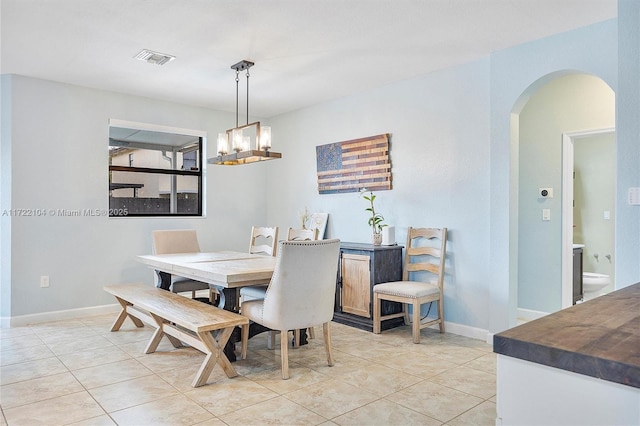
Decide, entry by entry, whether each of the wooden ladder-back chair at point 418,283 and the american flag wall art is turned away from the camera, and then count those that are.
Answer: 0

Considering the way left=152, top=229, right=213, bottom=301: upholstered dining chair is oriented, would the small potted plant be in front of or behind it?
in front

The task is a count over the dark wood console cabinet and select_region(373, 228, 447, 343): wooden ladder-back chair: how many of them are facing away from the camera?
0

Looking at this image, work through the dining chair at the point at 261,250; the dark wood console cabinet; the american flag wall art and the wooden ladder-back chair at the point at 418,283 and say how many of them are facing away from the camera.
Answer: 0

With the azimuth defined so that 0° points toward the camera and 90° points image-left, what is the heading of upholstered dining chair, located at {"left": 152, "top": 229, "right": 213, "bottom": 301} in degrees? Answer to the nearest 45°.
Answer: approximately 315°

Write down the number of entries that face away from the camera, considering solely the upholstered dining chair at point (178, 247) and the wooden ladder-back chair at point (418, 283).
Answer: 0

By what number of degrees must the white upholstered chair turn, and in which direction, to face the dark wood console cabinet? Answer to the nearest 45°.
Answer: approximately 90° to its right

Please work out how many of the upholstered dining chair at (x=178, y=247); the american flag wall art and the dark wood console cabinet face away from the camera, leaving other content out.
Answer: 0

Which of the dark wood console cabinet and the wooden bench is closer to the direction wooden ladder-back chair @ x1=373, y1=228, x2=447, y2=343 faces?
the wooden bench

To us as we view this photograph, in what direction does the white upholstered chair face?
facing away from the viewer and to the left of the viewer

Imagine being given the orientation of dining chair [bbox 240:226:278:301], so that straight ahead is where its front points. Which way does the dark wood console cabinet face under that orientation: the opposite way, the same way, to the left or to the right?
the same way

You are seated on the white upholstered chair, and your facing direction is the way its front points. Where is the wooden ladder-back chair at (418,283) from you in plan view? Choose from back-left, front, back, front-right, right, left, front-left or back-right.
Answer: right

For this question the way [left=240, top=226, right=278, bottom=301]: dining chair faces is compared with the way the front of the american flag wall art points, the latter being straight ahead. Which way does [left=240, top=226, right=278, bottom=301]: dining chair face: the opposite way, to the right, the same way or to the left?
the same way

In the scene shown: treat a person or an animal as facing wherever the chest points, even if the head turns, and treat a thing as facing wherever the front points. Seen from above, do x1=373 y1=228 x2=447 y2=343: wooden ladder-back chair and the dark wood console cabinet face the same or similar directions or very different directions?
same or similar directions

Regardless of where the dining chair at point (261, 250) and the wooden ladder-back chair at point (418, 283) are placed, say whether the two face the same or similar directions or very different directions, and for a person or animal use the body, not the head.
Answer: same or similar directions

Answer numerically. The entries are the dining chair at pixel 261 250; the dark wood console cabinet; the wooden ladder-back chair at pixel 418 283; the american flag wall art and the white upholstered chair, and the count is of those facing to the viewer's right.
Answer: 0

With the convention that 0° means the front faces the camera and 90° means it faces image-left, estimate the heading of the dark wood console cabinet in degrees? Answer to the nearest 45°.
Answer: approximately 45°
